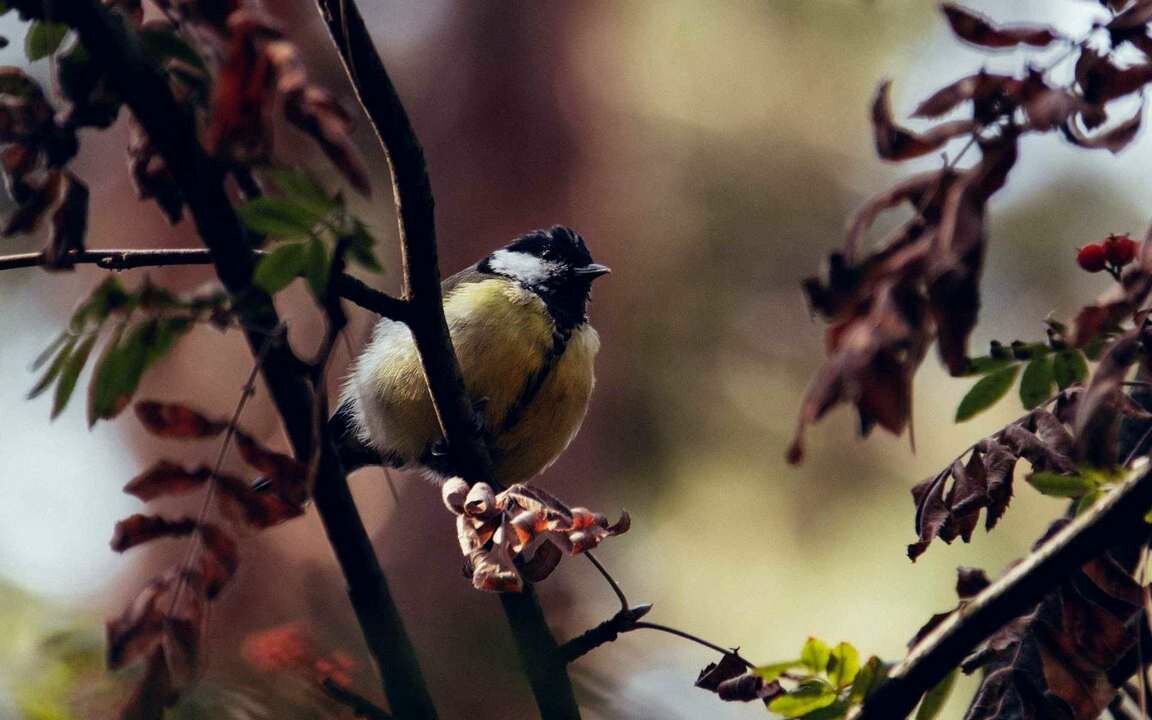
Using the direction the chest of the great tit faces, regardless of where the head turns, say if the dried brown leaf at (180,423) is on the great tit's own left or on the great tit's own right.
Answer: on the great tit's own right

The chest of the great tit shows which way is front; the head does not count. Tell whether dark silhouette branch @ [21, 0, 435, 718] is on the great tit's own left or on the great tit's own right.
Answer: on the great tit's own right

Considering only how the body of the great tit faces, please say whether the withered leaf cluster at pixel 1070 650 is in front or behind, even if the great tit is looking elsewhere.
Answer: in front

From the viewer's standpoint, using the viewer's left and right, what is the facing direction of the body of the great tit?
facing the viewer and to the right of the viewer

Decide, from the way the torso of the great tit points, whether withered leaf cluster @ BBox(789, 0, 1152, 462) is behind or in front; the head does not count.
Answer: in front

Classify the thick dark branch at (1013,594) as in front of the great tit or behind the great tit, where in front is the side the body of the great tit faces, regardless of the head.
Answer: in front

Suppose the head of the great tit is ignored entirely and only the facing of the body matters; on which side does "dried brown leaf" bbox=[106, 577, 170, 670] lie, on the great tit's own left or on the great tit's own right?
on the great tit's own right
